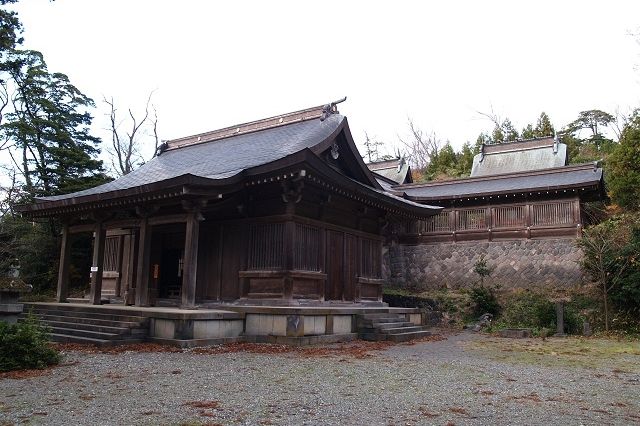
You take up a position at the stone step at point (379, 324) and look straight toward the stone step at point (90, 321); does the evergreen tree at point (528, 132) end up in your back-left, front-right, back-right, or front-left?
back-right

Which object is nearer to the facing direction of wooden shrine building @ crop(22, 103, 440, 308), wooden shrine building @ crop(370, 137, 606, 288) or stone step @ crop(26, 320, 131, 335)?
the stone step

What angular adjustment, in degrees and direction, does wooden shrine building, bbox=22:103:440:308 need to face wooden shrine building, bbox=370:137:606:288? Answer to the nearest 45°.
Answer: approximately 180°

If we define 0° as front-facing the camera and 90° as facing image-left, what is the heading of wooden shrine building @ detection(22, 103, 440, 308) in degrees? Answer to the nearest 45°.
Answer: approximately 45°

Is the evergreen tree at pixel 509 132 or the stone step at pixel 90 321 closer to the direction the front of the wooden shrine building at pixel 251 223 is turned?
the stone step

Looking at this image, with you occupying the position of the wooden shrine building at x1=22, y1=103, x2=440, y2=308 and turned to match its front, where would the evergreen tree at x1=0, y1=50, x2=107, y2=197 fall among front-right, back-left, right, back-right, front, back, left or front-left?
right

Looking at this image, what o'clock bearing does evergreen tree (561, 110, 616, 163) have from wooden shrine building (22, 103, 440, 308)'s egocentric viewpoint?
The evergreen tree is roughly at 6 o'clock from the wooden shrine building.

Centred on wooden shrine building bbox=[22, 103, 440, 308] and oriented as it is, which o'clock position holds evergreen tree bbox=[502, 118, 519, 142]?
The evergreen tree is roughly at 6 o'clock from the wooden shrine building.

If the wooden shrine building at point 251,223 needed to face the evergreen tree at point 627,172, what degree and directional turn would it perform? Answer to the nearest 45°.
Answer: approximately 135° to its left

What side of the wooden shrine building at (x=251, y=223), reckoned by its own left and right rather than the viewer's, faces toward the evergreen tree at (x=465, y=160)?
back

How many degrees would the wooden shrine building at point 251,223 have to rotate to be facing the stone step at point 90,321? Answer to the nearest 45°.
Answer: approximately 45° to its right

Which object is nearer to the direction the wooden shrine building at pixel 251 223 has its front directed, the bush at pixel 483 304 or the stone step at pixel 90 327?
the stone step

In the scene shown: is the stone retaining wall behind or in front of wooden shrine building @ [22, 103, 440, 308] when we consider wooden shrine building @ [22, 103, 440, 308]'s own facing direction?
behind

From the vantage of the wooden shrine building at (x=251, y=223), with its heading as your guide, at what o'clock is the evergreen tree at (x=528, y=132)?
The evergreen tree is roughly at 6 o'clock from the wooden shrine building.
